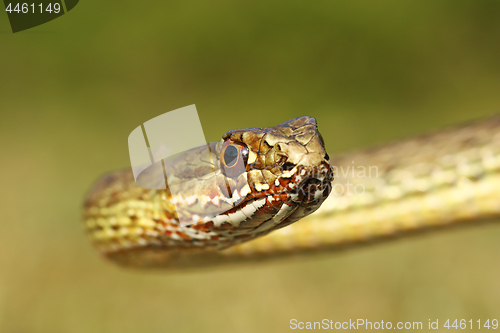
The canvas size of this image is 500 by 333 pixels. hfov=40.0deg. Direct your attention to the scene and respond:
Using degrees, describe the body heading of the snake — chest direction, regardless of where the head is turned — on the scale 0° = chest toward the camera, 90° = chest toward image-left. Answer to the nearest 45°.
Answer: approximately 315°
